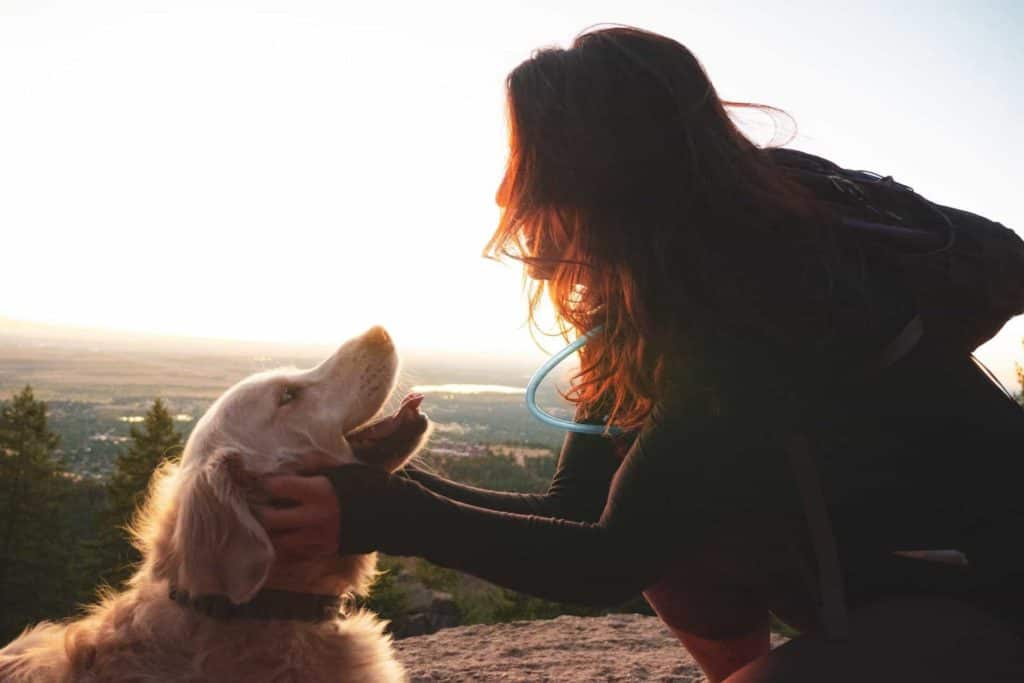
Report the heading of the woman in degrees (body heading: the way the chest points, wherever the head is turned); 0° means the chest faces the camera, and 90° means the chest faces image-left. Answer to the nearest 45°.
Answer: approximately 90°

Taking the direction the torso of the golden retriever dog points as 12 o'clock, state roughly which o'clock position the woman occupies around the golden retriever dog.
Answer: The woman is roughly at 1 o'clock from the golden retriever dog.

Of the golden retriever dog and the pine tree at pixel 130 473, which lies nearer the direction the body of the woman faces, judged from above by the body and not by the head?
the golden retriever dog

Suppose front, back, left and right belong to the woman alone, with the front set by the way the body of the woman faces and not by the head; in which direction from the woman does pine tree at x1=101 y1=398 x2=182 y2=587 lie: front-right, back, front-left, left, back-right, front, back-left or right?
front-right

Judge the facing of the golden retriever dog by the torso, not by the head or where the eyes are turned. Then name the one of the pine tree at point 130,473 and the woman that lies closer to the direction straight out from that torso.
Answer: the woman

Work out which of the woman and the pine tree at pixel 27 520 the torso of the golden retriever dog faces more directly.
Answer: the woman

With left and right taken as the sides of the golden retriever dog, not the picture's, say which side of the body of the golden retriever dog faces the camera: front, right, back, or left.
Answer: right

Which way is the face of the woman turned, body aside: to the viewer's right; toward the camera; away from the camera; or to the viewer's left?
to the viewer's left

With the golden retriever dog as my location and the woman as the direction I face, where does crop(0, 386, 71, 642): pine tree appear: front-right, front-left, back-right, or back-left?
back-left

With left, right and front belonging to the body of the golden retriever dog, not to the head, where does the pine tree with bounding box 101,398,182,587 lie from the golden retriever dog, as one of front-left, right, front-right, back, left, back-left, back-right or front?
left

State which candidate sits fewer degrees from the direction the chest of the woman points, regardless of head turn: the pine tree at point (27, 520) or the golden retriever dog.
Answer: the golden retriever dog

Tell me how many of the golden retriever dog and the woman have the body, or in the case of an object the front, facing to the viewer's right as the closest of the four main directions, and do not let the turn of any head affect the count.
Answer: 1

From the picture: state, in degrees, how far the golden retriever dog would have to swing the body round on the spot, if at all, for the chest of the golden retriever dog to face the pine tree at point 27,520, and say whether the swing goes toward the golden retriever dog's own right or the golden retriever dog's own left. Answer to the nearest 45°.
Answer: approximately 90° to the golden retriever dog's own left
